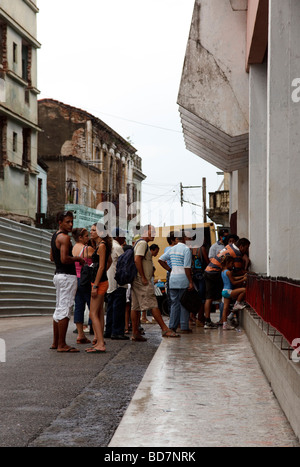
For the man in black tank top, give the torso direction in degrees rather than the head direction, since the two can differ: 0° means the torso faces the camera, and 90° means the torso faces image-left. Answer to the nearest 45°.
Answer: approximately 270°

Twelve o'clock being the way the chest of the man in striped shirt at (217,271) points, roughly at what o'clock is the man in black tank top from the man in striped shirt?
The man in black tank top is roughly at 4 o'clock from the man in striped shirt.

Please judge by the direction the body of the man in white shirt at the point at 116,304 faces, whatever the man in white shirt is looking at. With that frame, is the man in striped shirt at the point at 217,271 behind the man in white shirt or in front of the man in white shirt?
in front

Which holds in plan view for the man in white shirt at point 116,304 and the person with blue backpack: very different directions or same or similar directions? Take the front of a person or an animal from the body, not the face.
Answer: same or similar directions

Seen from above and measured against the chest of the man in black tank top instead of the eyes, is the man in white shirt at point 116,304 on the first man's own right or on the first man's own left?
on the first man's own left
